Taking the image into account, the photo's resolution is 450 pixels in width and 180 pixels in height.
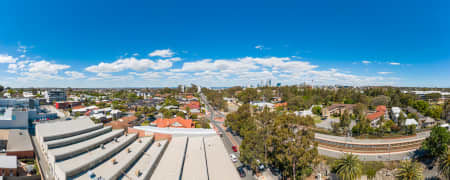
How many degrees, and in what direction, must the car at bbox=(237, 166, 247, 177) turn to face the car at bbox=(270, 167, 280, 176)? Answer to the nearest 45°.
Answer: approximately 135° to its right

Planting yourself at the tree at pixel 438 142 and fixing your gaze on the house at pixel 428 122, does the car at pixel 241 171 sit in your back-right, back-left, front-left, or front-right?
back-left

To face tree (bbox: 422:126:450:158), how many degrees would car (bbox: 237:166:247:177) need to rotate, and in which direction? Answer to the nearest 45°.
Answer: approximately 135° to its right

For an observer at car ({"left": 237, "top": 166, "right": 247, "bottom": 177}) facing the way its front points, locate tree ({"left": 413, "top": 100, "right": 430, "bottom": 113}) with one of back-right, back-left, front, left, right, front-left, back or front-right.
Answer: right

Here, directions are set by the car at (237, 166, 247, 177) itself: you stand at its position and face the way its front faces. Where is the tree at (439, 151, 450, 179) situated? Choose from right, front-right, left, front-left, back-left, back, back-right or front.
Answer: back-right

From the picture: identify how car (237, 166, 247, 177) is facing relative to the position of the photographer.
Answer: facing away from the viewer and to the left of the viewer
